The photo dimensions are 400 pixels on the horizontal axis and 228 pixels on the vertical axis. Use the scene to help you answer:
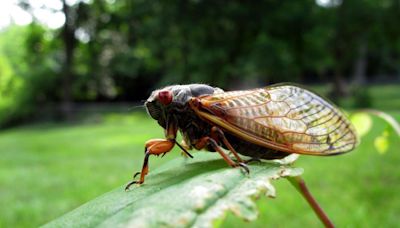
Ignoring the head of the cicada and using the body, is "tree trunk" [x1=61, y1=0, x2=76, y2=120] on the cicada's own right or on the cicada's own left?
on the cicada's own right

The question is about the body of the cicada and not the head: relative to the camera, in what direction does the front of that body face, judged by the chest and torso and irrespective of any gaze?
to the viewer's left
